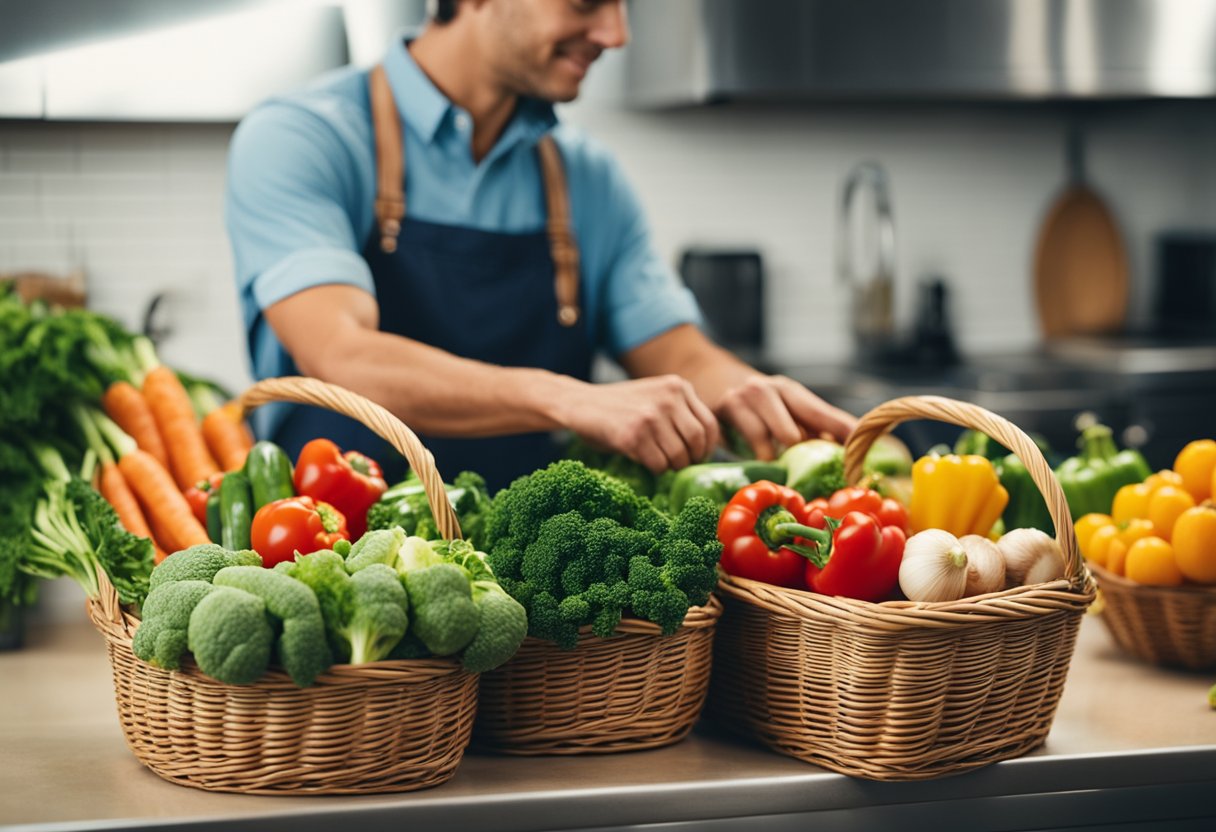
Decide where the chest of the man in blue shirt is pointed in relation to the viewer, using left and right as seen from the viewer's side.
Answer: facing the viewer and to the right of the viewer

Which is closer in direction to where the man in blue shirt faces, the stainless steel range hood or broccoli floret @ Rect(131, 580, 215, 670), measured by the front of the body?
the broccoli floret

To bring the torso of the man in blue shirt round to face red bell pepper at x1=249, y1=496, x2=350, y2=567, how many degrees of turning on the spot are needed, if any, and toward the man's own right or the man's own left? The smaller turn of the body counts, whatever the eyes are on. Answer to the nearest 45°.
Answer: approximately 45° to the man's own right

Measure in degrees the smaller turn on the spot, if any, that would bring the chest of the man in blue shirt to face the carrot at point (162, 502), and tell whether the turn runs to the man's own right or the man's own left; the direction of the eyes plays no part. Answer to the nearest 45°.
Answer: approximately 90° to the man's own right

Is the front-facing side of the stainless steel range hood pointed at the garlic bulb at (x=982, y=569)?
yes

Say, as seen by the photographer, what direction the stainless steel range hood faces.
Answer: facing the viewer

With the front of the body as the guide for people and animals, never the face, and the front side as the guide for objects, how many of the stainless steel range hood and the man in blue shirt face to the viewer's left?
0

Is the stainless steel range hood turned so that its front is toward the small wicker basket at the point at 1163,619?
yes

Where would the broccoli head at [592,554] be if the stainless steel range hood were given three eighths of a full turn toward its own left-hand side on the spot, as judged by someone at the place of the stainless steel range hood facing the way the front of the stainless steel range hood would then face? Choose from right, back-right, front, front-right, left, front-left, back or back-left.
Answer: back-right

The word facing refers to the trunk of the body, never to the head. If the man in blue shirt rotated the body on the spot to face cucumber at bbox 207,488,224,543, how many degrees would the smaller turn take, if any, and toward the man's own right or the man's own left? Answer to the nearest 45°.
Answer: approximately 45° to the man's own right

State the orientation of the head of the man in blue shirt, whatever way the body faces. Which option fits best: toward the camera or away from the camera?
toward the camera

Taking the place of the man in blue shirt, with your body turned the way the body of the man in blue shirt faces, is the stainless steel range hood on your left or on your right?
on your left

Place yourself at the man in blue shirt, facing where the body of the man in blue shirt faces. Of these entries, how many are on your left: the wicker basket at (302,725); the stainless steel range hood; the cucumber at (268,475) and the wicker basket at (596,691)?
1

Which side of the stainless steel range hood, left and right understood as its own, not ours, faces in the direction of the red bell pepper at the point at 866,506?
front
